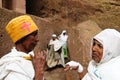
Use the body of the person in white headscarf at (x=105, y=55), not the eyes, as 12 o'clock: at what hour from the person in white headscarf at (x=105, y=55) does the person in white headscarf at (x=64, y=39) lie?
the person in white headscarf at (x=64, y=39) is roughly at 4 o'clock from the person in white headscarf at (x=105, y=55).

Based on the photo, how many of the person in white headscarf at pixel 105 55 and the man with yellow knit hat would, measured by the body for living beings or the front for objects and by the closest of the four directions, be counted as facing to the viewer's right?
1

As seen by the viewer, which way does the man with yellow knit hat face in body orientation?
to the viewer's right

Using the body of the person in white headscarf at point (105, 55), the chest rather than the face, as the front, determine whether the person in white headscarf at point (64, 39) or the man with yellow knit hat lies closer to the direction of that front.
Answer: the man with yellow knit hat

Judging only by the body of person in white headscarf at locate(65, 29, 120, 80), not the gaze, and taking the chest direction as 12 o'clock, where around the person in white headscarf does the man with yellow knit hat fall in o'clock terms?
The man with yellow knit hat is roughly at 12 o'clock from the person in white headscarf.

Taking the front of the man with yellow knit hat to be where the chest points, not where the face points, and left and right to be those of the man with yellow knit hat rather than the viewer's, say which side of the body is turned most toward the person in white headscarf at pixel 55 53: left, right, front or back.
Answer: left

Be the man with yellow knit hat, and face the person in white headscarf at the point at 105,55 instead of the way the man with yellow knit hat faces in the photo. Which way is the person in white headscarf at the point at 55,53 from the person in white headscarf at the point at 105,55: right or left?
left

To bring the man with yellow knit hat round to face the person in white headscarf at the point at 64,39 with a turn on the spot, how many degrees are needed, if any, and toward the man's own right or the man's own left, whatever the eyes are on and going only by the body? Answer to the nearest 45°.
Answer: approximately 90° to the man's own left

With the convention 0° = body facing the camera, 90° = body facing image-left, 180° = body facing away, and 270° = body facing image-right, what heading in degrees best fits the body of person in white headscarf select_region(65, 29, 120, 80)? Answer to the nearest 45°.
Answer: approximately 45°
